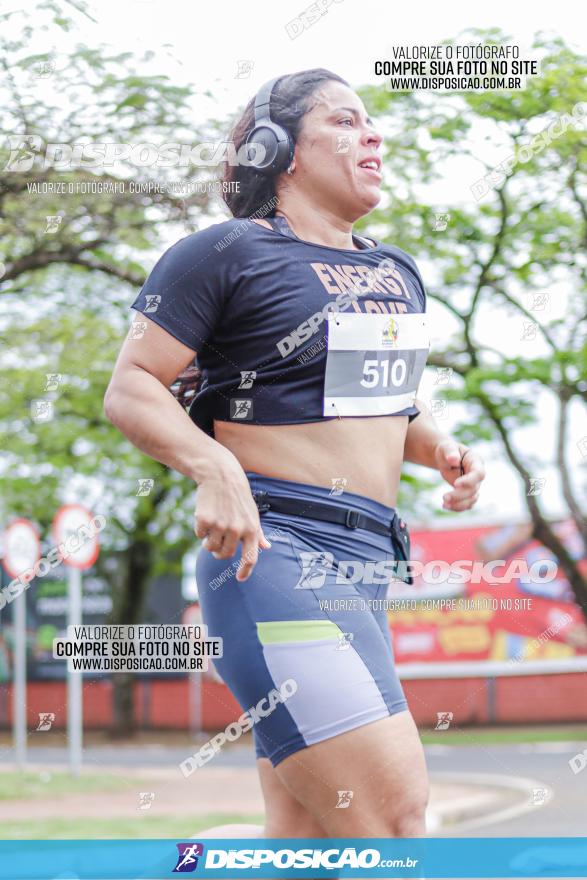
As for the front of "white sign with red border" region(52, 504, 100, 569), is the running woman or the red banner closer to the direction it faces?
the running woman

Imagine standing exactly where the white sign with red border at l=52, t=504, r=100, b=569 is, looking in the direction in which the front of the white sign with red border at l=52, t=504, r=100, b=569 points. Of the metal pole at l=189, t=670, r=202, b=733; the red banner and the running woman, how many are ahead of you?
1

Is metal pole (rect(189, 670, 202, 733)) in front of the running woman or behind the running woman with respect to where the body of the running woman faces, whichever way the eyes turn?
behind

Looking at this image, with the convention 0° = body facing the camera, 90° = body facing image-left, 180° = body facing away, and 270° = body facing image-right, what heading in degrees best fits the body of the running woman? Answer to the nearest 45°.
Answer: approximately 315°

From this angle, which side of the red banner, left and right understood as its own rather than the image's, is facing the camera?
front

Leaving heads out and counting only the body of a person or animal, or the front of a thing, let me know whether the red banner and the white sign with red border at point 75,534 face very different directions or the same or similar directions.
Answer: same or similar directions

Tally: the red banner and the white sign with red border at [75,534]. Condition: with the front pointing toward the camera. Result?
2

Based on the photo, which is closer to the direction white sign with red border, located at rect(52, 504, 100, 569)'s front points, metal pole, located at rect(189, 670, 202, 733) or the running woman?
the running woman

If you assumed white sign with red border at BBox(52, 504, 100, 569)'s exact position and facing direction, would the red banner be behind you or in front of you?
behind
